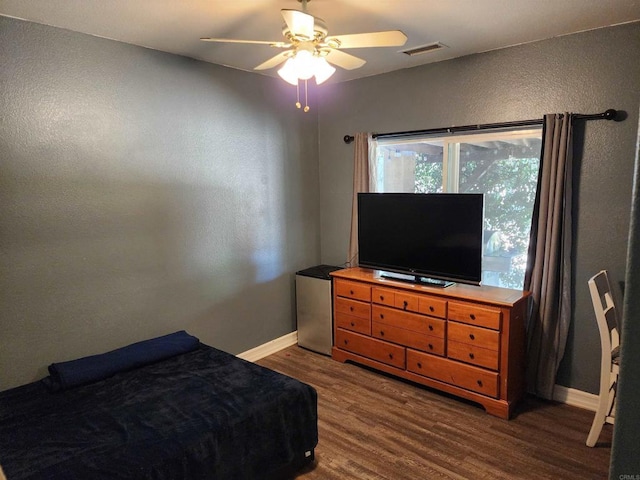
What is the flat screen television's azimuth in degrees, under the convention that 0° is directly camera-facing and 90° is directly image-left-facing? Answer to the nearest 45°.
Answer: approximately 45°

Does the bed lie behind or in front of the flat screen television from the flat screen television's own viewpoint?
in front

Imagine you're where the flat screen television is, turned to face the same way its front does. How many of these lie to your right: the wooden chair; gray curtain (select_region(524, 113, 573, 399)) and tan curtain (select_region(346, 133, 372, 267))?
1

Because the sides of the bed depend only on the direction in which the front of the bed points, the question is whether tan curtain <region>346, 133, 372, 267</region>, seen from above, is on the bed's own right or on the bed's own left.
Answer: on the bed's own left

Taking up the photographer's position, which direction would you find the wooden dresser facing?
facing the viewer and to the left of the viewer
